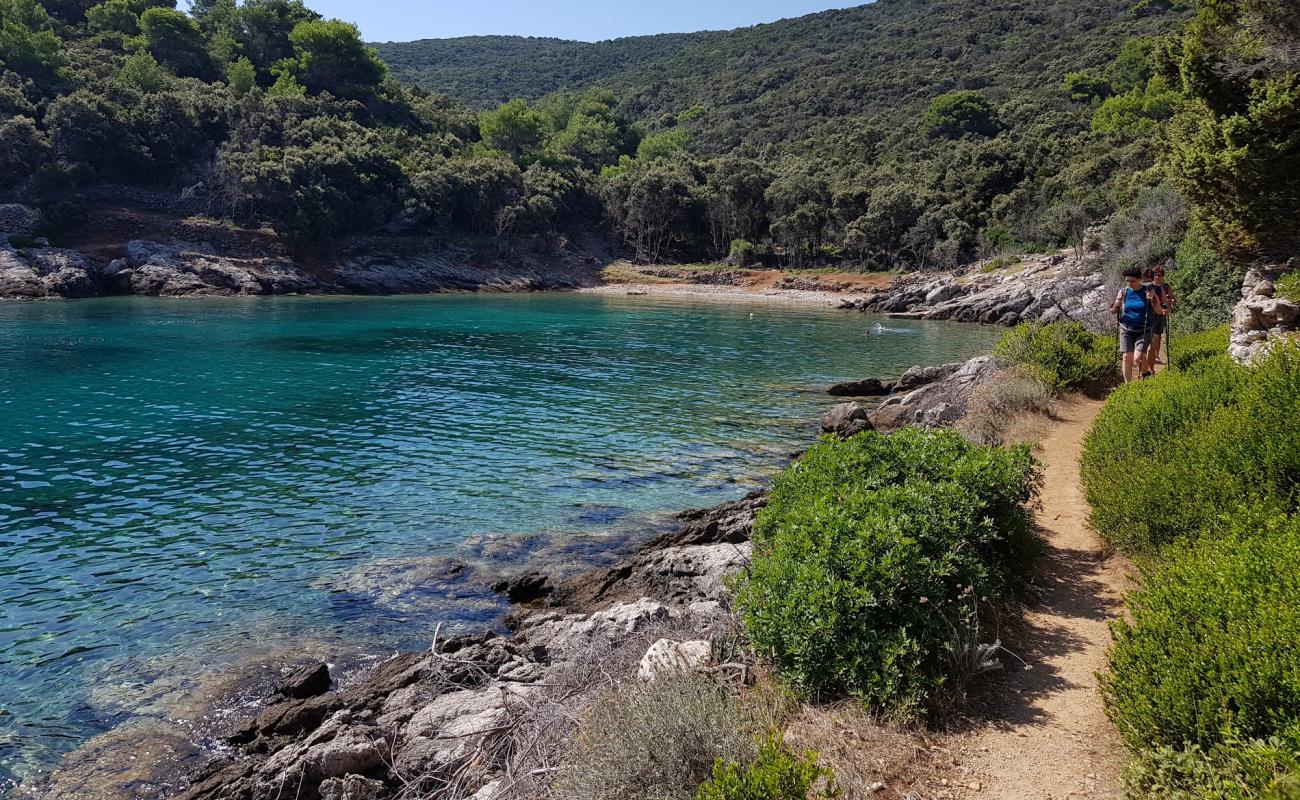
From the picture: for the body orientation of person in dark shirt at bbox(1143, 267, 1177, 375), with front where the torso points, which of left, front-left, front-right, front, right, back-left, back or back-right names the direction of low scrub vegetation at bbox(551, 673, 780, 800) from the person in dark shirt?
front

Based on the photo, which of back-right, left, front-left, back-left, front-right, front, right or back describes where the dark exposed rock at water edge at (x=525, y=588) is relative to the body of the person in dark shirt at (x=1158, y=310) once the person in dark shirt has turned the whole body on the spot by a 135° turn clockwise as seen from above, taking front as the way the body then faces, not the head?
left

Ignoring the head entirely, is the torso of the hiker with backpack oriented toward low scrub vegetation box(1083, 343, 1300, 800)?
yes

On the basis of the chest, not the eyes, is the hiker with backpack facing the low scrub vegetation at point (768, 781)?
yes

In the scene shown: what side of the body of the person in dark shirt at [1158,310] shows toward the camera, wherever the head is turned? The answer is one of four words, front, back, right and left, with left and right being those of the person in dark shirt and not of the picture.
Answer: front

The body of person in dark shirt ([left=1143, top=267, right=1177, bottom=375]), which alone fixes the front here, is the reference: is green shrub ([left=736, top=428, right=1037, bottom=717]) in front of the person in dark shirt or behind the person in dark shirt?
in front

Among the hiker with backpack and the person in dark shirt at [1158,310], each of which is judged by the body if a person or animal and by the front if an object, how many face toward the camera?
2

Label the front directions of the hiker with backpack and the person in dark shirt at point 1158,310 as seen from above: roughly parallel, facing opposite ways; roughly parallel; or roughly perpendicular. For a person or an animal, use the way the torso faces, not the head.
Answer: roughly parallel

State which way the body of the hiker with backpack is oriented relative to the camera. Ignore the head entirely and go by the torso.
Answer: toward the camera

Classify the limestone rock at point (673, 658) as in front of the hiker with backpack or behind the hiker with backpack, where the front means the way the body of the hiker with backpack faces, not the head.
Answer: in front

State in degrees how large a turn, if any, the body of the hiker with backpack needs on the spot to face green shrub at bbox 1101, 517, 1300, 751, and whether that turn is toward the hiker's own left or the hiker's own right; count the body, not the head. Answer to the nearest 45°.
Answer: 0° — they already face it

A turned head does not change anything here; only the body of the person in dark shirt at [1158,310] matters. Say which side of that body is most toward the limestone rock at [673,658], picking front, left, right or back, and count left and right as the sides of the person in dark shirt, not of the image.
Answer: front
